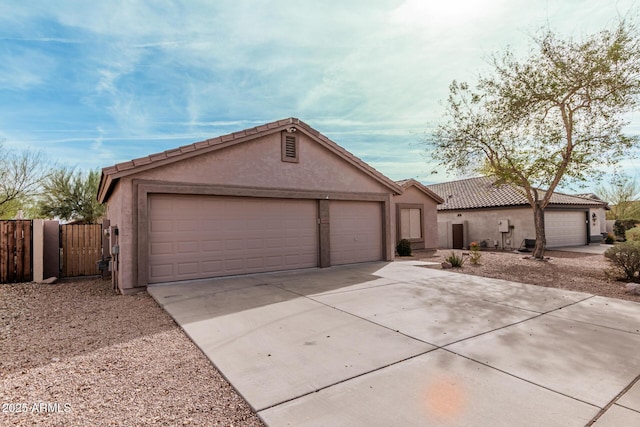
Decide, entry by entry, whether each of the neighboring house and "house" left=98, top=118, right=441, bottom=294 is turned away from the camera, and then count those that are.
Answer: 0

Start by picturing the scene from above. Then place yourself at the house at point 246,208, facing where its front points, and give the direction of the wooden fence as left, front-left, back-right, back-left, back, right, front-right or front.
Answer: back-right

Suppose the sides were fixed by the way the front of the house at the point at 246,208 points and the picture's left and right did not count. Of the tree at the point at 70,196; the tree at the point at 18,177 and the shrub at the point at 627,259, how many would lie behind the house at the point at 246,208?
2

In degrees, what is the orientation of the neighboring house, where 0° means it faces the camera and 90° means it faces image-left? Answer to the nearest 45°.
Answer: approximately 315°

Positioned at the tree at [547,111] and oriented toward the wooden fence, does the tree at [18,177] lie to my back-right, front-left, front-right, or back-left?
front-right

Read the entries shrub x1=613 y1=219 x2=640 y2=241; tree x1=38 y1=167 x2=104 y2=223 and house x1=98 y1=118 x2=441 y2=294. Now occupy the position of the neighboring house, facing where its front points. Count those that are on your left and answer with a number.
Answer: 1

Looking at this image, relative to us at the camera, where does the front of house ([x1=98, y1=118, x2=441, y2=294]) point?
facing the viewer and to the right of the viewer

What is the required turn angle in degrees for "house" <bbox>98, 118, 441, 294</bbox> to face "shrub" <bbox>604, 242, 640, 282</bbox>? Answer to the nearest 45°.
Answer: approximately 45° to its left

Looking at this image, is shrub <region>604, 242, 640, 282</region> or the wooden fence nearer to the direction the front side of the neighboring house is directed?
the shrub

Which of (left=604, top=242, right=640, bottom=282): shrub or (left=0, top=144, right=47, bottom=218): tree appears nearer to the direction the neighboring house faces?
the shrub

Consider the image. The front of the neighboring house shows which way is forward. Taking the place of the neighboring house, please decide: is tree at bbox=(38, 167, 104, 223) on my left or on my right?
on my right

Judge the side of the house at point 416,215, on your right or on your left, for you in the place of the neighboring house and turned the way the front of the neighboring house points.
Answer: on your right

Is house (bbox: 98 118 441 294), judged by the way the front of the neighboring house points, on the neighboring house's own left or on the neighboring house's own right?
on the neighboring house's own right

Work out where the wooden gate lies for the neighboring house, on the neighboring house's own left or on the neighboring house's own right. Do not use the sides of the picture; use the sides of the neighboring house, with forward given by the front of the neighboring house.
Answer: on the neighboring house's own right

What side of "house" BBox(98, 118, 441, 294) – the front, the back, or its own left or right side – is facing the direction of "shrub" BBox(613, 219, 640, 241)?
left
